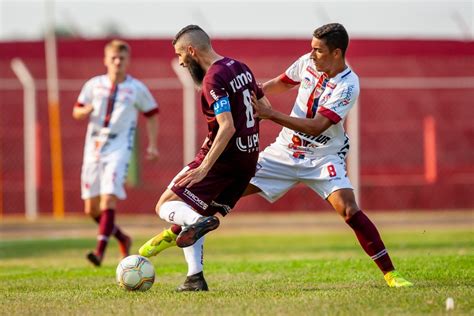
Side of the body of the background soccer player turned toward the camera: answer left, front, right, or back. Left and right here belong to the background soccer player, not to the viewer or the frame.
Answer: front

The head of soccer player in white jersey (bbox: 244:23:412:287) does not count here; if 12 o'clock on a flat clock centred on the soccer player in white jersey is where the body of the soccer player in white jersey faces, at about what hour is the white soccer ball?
The white soccer ball is roughly at 1 o'clock from the soccer player in white jersey.

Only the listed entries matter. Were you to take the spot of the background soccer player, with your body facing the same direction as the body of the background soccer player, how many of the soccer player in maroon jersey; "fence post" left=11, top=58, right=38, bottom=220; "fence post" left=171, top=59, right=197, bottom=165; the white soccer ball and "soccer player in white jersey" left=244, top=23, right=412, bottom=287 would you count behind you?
2

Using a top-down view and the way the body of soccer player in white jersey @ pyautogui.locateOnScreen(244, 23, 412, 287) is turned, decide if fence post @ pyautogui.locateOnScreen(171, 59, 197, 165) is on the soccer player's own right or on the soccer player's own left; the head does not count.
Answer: on the soccer player's own right

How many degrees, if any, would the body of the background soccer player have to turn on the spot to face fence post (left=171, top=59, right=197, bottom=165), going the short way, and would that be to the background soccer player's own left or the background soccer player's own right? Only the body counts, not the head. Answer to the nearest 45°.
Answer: approximately 180°

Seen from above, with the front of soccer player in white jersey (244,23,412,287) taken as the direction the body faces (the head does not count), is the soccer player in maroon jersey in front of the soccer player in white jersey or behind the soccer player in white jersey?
in front

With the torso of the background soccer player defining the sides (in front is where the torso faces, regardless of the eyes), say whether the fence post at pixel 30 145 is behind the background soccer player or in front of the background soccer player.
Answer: behind

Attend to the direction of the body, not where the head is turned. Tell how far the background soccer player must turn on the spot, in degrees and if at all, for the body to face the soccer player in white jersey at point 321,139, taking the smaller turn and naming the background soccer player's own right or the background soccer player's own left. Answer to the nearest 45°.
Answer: approximately 45° to the background soccer player's own left

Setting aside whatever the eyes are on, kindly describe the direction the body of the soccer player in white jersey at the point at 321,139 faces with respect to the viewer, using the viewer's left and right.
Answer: facing the viewer and to the left of the viewer

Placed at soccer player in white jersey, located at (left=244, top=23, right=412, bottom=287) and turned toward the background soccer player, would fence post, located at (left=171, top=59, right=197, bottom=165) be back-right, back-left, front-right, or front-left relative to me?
front-right

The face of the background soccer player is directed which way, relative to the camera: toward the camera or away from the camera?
toward the camera

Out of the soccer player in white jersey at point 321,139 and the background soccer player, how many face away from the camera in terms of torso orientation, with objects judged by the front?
0

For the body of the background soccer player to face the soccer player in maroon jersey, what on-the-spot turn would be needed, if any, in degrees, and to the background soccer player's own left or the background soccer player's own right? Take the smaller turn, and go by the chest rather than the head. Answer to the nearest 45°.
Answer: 0° — they already face them

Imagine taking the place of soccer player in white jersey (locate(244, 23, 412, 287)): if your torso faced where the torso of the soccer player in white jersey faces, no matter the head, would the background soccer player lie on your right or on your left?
on your right
